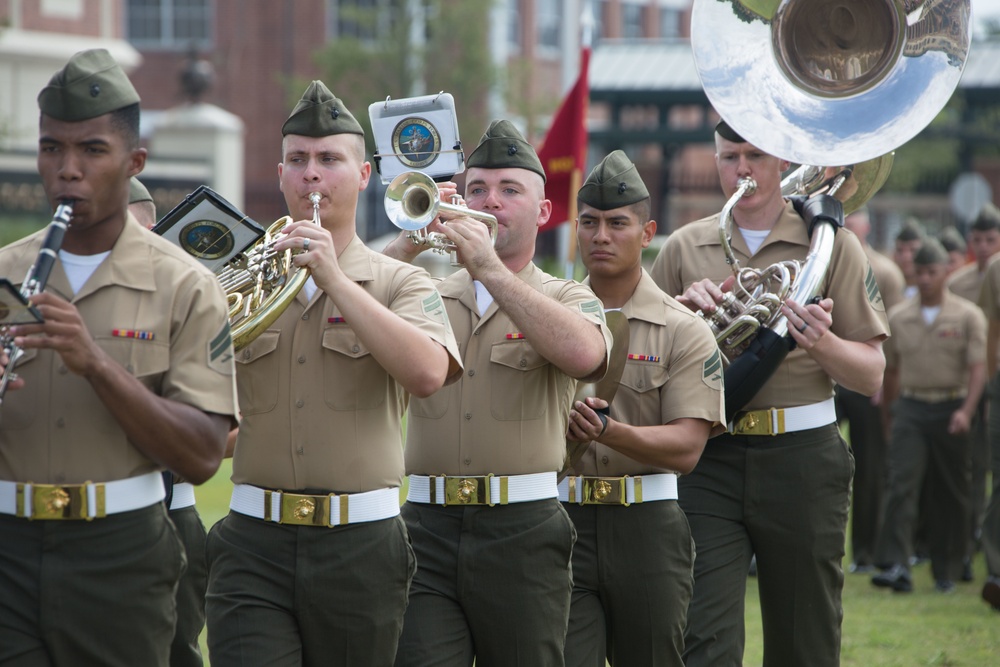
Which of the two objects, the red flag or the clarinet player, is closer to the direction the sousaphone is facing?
the clarinet player

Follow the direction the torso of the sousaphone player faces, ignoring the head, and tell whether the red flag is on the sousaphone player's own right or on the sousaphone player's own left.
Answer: on the sousaphone player's own right

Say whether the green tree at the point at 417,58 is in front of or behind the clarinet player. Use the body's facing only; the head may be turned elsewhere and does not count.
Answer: behind

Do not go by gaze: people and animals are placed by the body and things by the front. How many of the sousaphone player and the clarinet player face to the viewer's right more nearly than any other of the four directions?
0

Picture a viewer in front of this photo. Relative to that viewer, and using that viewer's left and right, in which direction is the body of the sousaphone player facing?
facing the viewer and to the left of the viewer

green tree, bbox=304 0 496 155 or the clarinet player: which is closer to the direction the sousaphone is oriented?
the clarinet player

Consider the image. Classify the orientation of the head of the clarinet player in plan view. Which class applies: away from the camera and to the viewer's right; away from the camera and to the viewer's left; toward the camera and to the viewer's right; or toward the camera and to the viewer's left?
toward the camera and to the viewer's left

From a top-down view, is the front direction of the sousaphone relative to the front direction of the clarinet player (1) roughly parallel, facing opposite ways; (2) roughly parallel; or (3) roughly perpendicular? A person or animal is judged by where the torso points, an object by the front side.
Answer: roughly parallel

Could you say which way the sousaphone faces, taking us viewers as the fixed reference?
facing the viewer

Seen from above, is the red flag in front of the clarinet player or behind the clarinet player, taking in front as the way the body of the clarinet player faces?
behind

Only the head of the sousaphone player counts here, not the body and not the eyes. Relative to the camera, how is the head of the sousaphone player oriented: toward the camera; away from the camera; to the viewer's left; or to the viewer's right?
toward the camera

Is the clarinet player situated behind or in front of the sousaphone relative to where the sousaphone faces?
in front
